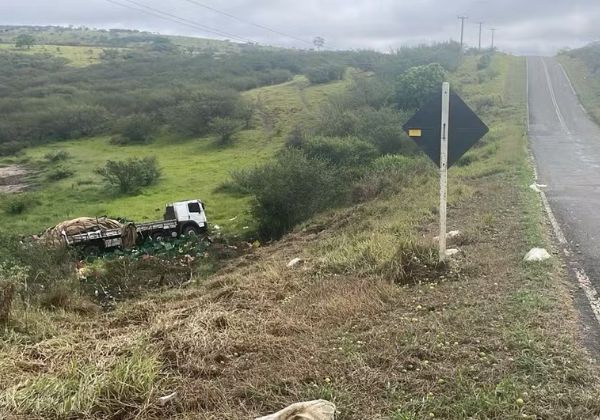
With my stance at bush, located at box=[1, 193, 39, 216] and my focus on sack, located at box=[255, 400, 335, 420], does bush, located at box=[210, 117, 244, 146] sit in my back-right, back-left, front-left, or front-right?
back-left

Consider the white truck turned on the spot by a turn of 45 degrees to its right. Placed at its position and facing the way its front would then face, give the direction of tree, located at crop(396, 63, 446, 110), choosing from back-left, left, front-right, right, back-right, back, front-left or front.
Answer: left

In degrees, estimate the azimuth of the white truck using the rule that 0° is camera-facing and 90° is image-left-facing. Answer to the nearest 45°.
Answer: approximately 270°

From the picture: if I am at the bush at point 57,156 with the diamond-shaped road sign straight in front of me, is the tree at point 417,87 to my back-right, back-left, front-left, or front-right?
front-left

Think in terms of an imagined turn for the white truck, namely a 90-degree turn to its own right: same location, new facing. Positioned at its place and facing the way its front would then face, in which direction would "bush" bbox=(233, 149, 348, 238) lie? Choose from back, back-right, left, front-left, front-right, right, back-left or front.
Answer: left

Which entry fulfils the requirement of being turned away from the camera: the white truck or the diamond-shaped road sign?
the diamond-shaped road sign

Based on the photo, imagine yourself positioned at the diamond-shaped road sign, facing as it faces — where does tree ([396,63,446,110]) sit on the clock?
The tree is roughly at 12 o'clock from the diamond-shaped road sign.

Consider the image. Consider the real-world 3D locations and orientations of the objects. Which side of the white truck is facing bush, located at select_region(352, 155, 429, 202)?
front

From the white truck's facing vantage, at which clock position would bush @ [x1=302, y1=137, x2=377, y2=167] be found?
The bush is roughly at 11 o'clock from the white truck.

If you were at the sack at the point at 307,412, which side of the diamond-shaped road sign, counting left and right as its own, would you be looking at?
back

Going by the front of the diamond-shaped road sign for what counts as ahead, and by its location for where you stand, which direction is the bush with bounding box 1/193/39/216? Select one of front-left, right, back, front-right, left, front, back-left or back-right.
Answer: front-left

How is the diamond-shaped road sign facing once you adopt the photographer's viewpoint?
facing away from the viewer

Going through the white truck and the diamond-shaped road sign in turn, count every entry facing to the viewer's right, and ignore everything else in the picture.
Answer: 1

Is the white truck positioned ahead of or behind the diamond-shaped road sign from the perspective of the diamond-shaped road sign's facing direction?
ahead

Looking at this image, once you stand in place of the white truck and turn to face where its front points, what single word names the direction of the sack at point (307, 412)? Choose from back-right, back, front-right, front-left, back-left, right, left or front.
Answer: right

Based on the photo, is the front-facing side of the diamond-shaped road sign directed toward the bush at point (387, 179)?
yes

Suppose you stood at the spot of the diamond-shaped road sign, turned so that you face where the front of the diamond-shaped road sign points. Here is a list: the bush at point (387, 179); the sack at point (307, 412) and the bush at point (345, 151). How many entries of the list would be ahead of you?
2
